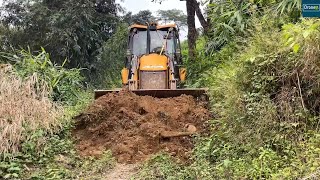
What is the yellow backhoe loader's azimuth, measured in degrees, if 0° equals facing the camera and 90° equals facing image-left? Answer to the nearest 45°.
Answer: approximately 0°

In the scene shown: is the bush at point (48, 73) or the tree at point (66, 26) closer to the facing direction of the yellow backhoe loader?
the bush

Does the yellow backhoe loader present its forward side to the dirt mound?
yes

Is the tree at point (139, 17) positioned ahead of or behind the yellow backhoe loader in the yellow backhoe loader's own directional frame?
behind

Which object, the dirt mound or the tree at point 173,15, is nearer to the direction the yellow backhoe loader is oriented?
the dirt mound

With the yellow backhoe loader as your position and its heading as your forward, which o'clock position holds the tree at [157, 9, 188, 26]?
The tree is roughly at 6 o'clock from the yellow backhoe loader.

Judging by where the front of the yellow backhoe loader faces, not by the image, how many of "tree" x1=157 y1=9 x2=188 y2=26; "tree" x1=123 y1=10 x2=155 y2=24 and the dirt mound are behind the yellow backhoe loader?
2

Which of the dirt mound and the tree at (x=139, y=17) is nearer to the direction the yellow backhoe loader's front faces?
the dirt mound

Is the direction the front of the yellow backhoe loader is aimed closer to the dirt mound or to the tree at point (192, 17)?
the dirt mound

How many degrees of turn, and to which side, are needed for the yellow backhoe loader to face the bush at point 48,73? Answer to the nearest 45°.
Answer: approximately 90° to its right

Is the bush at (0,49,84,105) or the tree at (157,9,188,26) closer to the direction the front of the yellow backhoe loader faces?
the bush
